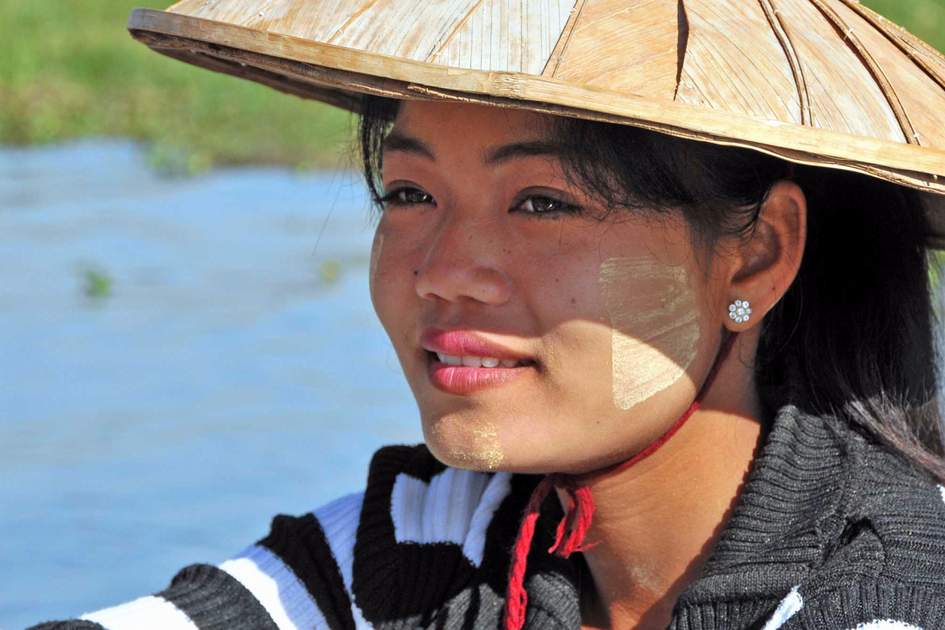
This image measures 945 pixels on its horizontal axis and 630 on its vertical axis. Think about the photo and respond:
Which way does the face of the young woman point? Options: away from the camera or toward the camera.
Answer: toward the camera
